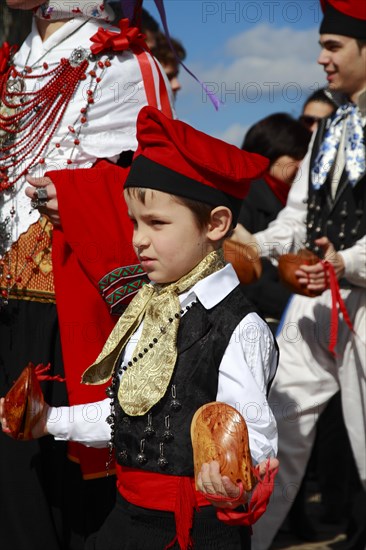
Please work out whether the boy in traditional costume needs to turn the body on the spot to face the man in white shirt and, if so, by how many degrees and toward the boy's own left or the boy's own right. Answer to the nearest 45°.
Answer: approximately 180°

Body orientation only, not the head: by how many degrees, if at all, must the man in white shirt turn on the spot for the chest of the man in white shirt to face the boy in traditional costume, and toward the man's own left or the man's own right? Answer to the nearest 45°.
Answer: approximately 45° to the man's own left

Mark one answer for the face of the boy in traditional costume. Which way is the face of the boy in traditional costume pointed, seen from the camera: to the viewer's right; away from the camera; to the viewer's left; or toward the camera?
to the viewer's left

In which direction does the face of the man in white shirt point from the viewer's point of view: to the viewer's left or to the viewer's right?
to the viewer's left

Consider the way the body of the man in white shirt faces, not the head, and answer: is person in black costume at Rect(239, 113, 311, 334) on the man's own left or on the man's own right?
on the man's own right

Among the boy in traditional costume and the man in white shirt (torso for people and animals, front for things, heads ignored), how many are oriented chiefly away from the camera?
0

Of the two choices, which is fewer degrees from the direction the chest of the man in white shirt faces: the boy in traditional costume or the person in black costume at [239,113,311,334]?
the boy in traditional costume
